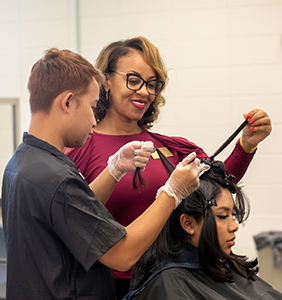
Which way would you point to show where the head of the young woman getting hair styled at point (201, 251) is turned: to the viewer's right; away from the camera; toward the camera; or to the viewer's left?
to the viewer's right

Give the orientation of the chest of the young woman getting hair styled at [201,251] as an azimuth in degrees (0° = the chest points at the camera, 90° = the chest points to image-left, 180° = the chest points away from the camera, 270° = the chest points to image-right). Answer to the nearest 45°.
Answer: approximately 270°

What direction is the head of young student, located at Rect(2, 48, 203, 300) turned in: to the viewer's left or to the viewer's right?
to the viewer's right
